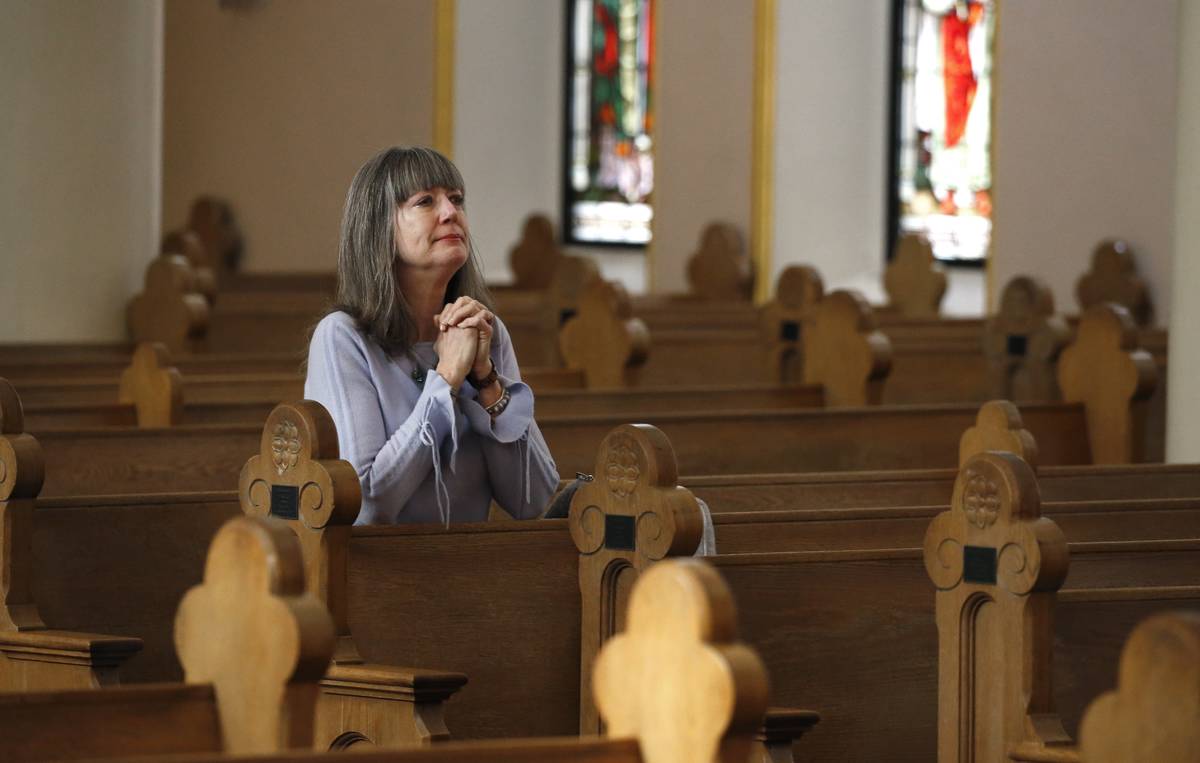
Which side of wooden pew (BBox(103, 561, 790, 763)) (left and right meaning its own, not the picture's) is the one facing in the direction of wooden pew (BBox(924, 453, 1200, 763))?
left

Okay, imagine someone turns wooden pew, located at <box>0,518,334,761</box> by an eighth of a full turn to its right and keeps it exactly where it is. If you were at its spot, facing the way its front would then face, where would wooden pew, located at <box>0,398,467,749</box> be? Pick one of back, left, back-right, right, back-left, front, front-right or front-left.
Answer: back

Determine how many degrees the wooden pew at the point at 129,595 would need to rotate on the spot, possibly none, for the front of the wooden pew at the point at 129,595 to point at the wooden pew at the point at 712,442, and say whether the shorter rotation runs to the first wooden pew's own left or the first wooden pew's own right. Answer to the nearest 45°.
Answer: approximately 90° to the first wooden pew's own left

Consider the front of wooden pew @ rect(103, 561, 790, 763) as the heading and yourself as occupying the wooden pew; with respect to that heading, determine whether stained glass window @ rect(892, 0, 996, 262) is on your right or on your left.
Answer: on your left

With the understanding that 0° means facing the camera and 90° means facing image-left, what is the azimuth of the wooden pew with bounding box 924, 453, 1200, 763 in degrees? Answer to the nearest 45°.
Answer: approximately 315°

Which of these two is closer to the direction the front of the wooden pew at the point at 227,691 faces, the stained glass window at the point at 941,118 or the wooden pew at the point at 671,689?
the wooden pew

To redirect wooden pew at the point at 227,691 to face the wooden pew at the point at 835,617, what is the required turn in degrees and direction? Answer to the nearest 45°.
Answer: approximately 90° to its left

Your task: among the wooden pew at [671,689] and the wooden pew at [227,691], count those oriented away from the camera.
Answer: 0
